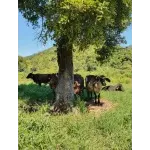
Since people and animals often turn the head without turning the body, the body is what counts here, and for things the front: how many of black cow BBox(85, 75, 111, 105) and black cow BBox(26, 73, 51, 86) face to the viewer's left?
1

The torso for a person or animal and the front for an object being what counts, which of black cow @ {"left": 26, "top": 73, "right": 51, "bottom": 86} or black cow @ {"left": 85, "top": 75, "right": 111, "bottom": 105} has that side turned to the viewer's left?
black cow @ {"left": 26, "top": 73, "right": 51, "bottom": 86}

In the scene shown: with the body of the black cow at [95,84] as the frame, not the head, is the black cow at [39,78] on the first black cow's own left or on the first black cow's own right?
on the first black cow's own right

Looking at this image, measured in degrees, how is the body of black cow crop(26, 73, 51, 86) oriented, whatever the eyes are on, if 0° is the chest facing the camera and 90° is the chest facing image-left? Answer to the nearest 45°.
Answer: approximately 90°

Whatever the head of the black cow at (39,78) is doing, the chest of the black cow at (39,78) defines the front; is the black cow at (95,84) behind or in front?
behind

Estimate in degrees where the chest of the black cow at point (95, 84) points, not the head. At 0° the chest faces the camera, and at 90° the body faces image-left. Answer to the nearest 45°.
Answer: approximately 315°

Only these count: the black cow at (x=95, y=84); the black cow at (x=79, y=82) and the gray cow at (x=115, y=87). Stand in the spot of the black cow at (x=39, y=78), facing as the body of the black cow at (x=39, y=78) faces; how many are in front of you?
0

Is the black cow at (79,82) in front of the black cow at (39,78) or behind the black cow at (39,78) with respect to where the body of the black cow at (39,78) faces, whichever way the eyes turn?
behind
